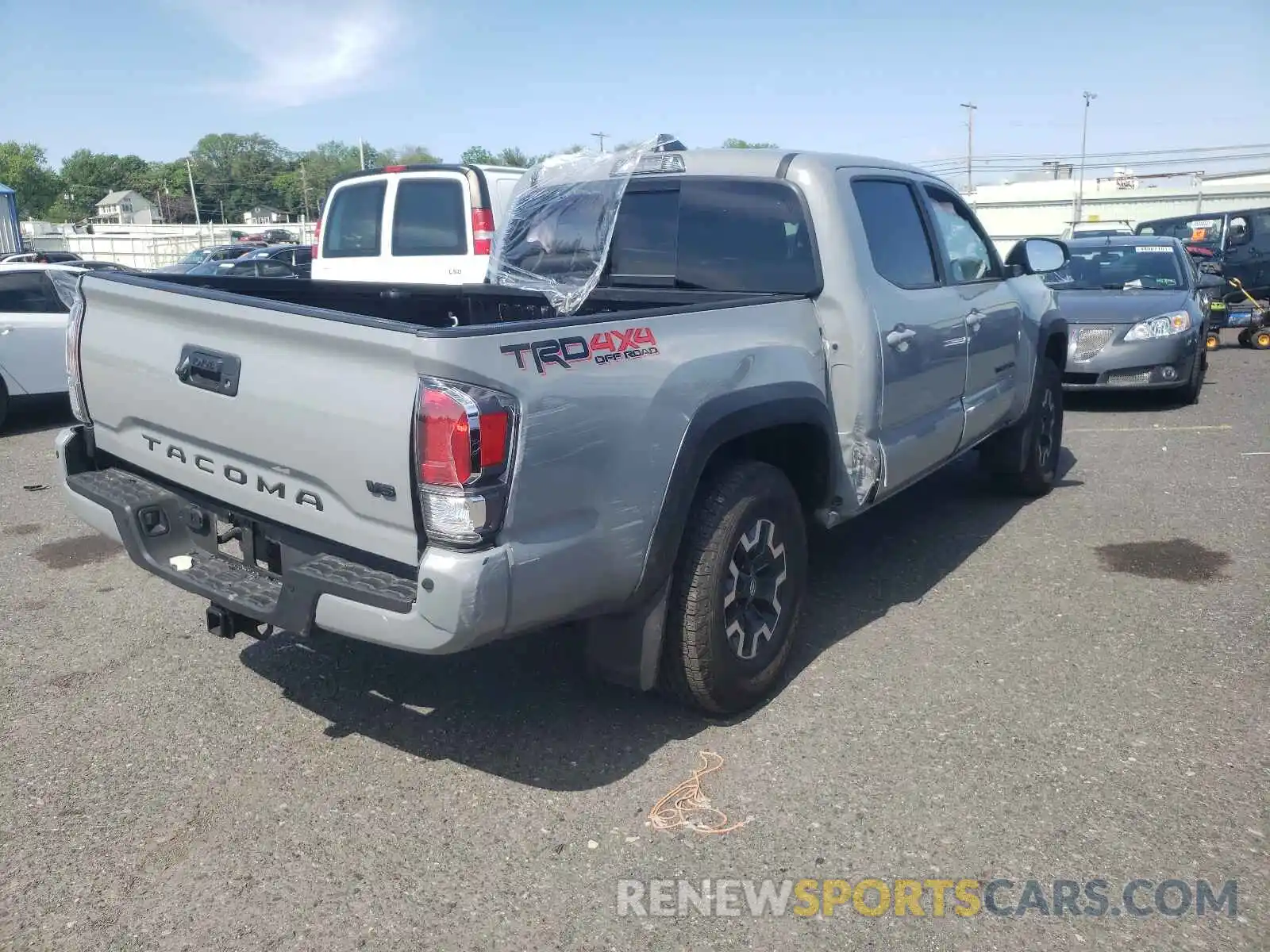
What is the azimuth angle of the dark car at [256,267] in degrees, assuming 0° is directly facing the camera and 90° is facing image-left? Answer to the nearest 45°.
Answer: approximately 45°

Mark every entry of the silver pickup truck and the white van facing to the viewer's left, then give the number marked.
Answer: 0

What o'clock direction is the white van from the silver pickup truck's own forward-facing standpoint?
The white van is roughly at 10 o'clock from the silver pickup truck.

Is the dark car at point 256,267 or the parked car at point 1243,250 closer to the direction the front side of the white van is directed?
the parked car

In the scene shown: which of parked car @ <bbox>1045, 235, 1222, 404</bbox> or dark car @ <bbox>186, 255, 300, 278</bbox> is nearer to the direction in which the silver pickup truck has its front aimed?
the parked car

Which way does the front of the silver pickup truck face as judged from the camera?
facing away from the viewer and to the right of the viewer

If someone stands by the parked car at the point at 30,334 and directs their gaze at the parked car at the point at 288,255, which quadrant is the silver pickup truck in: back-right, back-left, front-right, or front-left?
back-right

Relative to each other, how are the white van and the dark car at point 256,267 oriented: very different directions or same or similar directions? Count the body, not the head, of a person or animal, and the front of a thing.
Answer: very different directions

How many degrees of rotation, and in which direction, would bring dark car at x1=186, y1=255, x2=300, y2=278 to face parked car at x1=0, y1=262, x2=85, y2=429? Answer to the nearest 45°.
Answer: approximately 45° to its left

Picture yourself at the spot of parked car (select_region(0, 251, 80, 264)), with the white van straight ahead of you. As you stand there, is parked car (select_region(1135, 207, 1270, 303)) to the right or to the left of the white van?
left

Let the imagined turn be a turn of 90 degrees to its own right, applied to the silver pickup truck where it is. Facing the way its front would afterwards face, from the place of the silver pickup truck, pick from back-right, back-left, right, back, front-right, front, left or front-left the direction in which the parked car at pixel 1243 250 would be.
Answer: left

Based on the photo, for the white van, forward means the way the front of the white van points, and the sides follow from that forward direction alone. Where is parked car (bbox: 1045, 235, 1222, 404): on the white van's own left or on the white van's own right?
on the white van's own right

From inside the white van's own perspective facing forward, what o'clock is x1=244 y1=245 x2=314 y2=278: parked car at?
The parked car is roughly at 10 o'clock from the white van.
